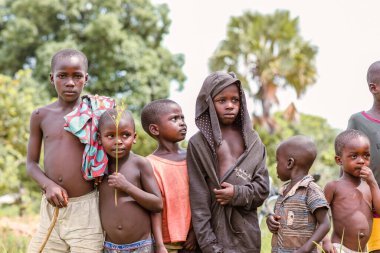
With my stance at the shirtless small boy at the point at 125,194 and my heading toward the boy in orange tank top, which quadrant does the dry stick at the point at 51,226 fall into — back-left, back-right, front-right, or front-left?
back-left

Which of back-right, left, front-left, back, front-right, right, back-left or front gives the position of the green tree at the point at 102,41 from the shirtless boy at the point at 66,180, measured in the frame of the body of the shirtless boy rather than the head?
back

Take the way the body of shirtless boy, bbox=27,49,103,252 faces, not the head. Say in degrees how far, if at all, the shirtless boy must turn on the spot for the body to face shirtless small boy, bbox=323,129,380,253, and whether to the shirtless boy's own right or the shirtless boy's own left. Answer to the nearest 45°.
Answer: approximately 90° to the shirtless boy's own left

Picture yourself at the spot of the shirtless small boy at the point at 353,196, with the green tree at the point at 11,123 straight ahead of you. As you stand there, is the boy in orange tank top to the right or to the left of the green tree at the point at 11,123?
left

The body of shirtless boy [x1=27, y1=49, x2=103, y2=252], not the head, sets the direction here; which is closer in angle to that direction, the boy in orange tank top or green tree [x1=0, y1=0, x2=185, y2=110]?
the boy in orange tank top

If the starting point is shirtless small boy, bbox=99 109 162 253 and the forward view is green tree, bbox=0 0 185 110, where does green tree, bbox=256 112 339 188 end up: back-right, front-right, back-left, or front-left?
front-right

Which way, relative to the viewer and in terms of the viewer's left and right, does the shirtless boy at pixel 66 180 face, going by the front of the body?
facing the viewer

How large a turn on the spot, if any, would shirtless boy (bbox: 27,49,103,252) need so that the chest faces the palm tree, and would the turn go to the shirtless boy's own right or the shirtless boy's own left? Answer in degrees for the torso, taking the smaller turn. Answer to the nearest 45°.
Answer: approximately 135° to the shirtless boy's own left

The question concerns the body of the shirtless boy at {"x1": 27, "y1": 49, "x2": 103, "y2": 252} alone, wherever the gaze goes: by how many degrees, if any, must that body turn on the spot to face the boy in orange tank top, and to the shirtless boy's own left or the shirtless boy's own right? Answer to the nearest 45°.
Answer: approximately 90° to the shirtless boy's own left
